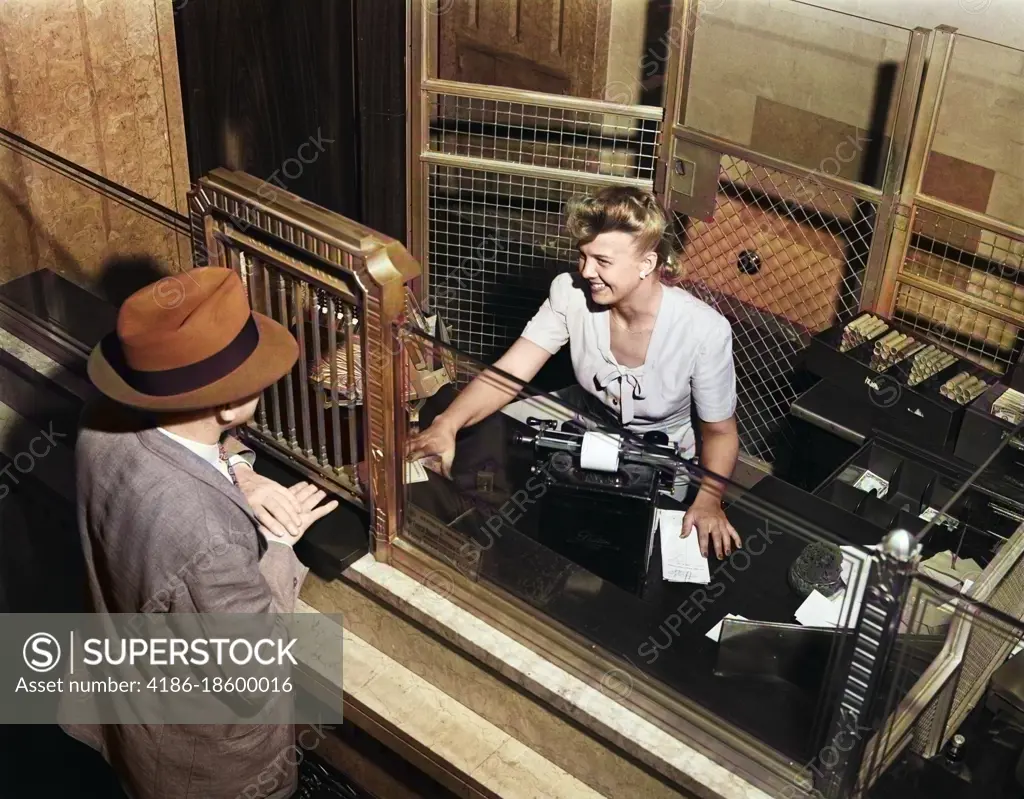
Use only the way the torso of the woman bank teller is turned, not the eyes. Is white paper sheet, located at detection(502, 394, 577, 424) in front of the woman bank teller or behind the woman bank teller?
in front

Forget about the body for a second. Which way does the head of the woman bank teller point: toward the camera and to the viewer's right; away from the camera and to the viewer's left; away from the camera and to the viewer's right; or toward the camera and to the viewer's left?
toward the camera and to the viewer's left

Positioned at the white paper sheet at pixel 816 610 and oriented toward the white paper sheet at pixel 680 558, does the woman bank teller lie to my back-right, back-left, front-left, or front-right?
front-right

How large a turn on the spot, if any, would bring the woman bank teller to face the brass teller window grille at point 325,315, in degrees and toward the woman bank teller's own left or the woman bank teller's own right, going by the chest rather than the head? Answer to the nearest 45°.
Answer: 0° — they already face it

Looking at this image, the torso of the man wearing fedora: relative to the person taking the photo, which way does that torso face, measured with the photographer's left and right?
facing away from the viewer and to the right of the viewer

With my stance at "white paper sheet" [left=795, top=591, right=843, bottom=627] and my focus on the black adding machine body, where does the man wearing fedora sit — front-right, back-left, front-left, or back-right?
front-left

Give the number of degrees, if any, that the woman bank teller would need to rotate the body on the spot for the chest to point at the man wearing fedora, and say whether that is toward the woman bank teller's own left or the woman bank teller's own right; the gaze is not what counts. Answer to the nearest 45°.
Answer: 0° — they already face them

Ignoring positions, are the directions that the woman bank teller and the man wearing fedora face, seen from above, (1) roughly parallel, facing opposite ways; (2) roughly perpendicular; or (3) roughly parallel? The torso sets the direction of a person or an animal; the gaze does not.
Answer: roughly parallel, facing opposite ways

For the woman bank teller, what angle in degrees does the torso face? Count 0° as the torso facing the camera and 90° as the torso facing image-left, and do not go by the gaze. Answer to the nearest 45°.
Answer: approximately 45°

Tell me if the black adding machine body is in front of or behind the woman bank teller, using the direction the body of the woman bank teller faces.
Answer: in front

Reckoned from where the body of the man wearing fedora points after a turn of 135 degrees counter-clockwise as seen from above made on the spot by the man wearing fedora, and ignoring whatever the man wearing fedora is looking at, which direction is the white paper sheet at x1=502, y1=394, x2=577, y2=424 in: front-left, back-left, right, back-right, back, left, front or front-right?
back

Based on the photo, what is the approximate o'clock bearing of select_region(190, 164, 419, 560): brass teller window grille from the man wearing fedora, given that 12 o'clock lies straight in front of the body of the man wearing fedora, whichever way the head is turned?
The brass teller window grille is roughly at 12 o'clock from the man wearing fedora.

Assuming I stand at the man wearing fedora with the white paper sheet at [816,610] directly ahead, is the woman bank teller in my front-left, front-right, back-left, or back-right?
front-left

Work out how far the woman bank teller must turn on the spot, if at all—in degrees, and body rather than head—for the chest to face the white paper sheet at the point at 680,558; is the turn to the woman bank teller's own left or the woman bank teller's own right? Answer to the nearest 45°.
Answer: approximately 45° to the woman bank teller's own left
